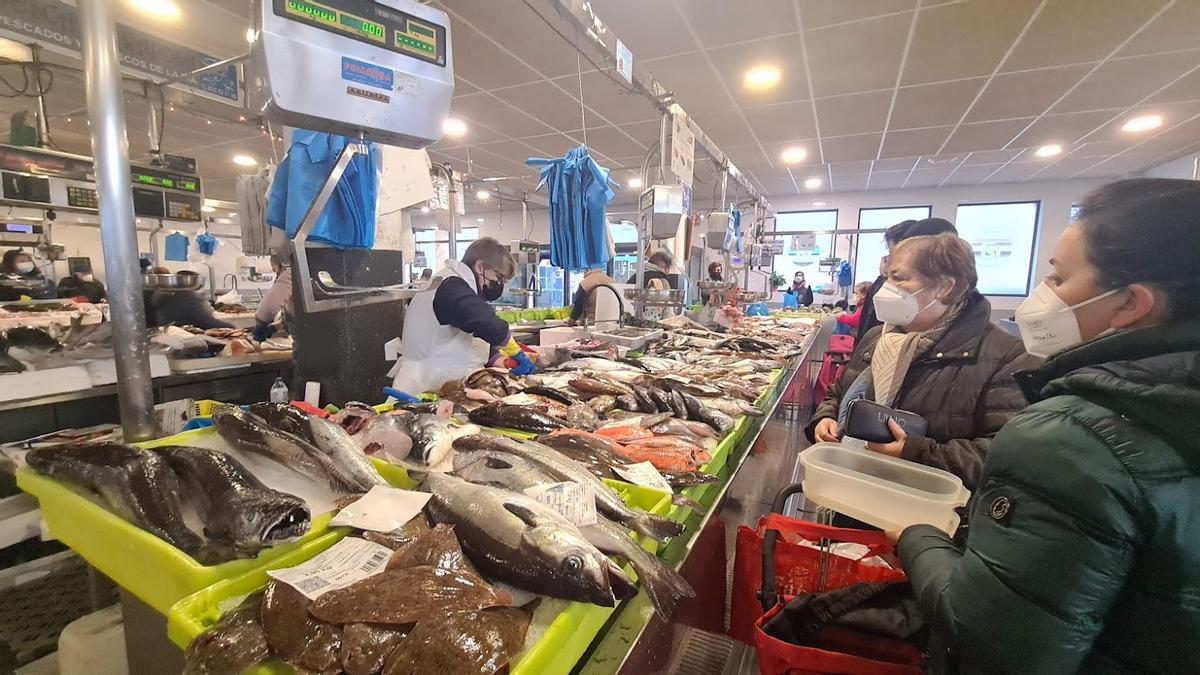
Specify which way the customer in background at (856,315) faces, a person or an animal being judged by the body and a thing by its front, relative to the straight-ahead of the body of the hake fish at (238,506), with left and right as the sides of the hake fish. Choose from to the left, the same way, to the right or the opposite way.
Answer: the opposite way

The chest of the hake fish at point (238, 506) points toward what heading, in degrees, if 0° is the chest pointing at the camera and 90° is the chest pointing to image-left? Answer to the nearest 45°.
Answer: approximately 315°

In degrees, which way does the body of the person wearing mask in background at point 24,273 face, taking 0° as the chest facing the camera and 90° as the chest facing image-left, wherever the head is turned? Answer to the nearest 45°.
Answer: approximately 315°

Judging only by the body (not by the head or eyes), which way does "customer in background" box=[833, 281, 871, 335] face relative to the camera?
to the viewer's left

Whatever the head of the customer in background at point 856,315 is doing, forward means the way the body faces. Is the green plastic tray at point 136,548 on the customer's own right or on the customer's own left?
on the customer's own left

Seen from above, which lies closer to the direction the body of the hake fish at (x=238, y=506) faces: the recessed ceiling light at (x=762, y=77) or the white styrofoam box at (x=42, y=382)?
the recessed ceiling light

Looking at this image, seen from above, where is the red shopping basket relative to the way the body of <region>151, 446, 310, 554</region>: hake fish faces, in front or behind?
in front

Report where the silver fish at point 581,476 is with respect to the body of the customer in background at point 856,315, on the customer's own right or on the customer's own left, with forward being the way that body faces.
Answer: on the customer's own left

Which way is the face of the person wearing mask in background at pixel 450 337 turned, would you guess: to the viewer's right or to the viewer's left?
to the viewer's right

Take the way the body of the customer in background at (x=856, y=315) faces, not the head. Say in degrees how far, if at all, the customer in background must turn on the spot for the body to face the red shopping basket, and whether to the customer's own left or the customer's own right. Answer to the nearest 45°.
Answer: approximately 90° to the customer's own left

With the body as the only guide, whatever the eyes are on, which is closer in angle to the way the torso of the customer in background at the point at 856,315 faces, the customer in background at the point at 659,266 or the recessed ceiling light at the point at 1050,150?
the customer in background
